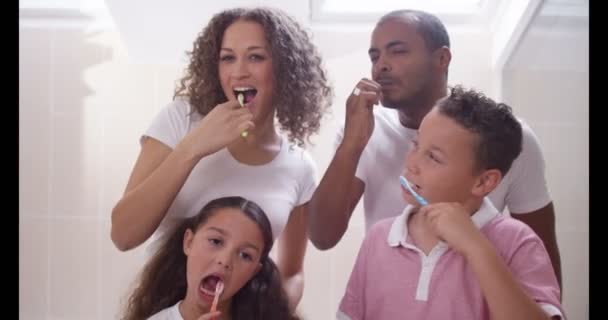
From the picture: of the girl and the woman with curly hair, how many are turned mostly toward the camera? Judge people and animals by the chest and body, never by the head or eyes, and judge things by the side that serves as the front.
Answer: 2

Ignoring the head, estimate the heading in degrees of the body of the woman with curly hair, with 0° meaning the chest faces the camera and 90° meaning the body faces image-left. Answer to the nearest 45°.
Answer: approximately 0°

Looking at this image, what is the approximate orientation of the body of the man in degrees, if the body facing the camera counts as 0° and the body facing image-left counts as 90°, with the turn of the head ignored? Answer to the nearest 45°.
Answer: approximately 45°
